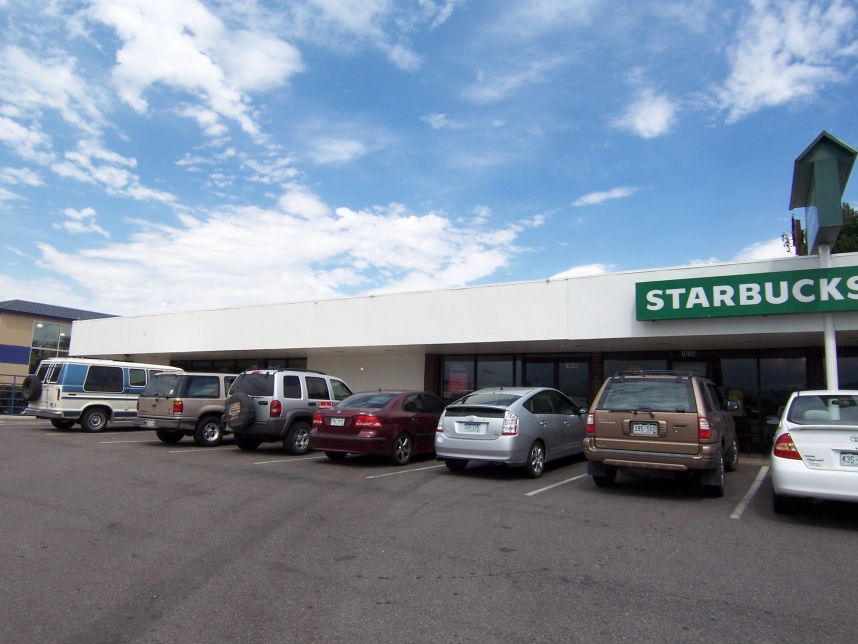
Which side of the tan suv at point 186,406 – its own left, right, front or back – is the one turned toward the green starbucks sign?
right

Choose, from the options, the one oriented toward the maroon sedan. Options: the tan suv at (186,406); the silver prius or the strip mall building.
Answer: the strip mall building

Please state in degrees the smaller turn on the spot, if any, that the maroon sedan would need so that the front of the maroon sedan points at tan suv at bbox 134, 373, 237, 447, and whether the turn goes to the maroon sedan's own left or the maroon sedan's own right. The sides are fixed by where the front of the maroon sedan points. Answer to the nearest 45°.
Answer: approximately 90° to the maroon sedan's own left

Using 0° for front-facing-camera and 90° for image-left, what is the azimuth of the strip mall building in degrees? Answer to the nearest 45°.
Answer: approximately 45°

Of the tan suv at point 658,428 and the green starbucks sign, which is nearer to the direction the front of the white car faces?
the green starbucks sign

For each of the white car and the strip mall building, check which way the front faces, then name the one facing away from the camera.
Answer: the white car

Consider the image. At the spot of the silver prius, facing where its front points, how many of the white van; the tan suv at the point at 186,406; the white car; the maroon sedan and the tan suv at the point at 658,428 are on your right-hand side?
2

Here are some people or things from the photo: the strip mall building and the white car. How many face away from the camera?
1

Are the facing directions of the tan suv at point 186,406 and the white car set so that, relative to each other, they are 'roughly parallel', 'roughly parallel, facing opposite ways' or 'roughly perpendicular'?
roughly parallel

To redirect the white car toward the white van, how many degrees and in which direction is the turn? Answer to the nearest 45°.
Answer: approximately 90° to its left

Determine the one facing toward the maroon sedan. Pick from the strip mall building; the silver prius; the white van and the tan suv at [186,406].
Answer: the strip mall building

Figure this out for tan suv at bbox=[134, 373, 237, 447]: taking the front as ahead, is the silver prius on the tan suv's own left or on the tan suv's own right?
on the tan suv's own right

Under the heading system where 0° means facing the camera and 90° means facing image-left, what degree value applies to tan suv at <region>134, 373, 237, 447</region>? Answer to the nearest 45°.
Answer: approximately 225°

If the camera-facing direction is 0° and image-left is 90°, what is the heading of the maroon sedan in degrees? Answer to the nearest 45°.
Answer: approximately 225°

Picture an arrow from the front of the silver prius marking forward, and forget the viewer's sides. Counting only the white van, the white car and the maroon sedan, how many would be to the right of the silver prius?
1

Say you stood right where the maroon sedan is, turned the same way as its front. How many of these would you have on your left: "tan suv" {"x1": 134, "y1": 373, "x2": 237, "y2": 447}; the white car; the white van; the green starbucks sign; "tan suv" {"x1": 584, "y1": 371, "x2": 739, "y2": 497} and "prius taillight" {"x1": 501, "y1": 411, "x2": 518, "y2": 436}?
2

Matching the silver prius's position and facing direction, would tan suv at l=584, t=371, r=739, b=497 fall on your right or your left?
on your right

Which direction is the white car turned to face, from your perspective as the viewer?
facing away from the viewer

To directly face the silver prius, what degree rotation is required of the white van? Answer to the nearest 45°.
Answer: approximately 90° to its right

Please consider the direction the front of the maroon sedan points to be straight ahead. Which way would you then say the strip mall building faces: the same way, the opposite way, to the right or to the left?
the opposite way
